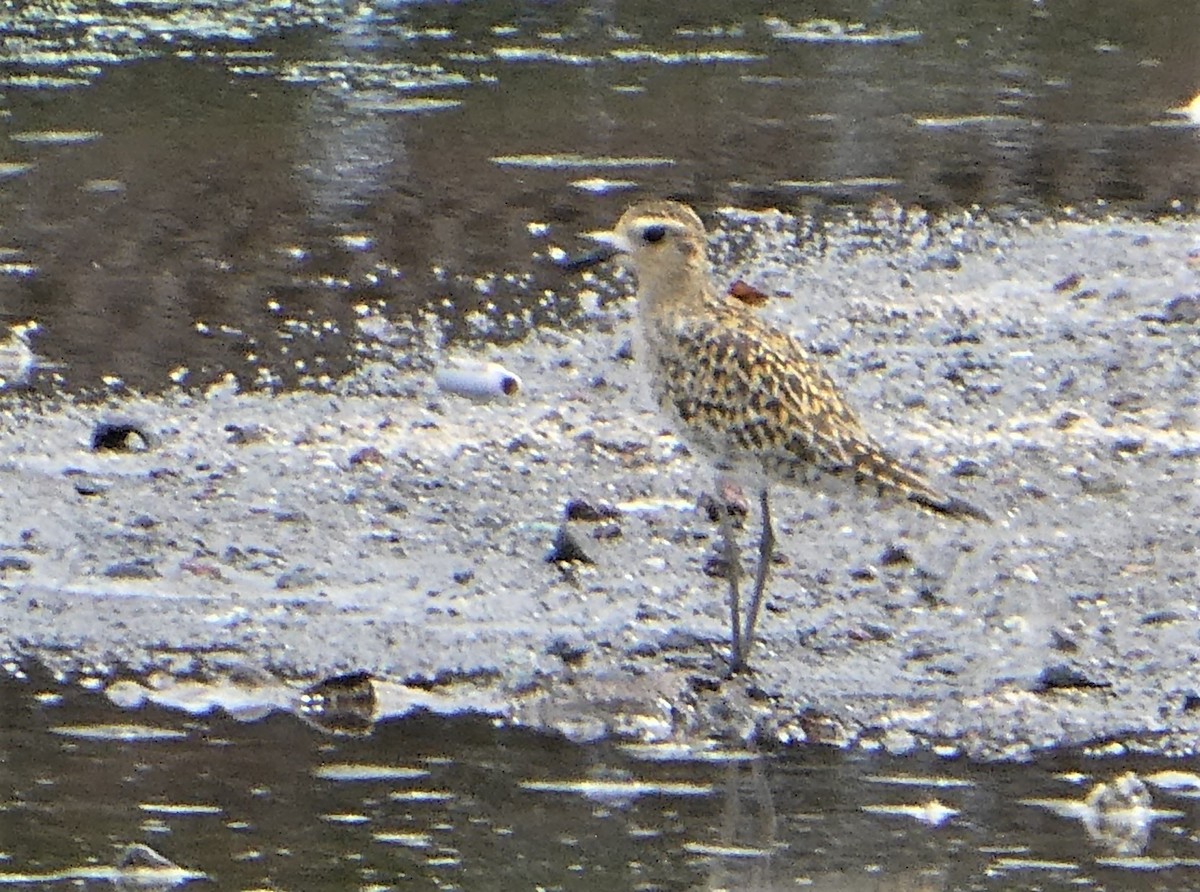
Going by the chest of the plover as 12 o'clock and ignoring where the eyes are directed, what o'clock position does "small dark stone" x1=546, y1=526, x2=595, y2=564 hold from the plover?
The small dark stone is roughly at 1 o'clock from the plover.

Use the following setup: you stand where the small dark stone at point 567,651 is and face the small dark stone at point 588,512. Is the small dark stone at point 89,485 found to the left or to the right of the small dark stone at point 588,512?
left

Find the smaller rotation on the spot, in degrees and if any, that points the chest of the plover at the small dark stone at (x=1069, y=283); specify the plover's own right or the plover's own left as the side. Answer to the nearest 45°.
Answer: approximately 90° to the plover's own right

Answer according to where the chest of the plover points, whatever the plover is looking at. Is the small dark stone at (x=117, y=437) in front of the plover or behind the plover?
in front

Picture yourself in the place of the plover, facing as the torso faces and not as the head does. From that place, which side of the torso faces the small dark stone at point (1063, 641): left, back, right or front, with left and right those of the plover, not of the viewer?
back

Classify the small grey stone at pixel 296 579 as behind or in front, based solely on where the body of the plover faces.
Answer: in front

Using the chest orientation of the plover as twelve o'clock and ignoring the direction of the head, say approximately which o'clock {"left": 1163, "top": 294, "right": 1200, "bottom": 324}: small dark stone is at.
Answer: The small dark stone is roughly at 4 o'clock from the plover.

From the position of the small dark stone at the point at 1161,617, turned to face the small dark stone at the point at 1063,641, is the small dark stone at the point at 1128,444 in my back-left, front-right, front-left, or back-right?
back-right

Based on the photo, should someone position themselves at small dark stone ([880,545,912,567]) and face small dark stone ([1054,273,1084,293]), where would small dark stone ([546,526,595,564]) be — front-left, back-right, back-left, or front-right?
back-left

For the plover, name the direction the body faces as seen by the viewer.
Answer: to the viewer's left

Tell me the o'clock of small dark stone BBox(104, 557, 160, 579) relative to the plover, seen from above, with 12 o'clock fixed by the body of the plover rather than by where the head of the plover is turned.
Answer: The small dark stone is roughly at 12 o'clock from the plover.

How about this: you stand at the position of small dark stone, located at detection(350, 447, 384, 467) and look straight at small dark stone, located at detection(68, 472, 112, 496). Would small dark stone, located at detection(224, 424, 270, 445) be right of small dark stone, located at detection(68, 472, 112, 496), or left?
right

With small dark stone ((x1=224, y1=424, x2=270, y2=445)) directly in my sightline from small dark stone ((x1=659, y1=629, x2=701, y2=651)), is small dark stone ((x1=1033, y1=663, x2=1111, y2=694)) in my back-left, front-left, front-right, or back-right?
back-right
